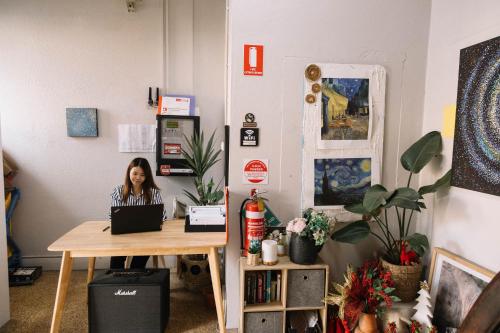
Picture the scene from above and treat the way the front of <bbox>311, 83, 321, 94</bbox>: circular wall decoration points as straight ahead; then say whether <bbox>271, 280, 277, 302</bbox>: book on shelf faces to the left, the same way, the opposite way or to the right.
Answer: the same way

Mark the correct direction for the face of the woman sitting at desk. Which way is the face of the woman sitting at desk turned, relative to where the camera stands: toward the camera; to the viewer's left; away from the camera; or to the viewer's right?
toward the camera

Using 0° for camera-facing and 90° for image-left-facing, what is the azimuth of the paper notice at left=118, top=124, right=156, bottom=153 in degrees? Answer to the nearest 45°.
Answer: approximately 0°

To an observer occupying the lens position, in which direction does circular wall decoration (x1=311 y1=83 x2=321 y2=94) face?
facing the viewer

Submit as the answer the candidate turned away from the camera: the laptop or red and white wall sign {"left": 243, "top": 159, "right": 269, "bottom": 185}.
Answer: the laptop

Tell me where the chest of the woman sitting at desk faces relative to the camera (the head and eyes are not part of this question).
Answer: toward the camera

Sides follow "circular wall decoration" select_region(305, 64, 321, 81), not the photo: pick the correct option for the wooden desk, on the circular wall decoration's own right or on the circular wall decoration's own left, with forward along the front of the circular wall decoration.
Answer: on the circular wall decoration's own right

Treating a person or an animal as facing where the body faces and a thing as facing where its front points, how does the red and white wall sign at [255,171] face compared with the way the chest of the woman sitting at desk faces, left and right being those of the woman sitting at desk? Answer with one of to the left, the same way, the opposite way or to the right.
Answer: the same way

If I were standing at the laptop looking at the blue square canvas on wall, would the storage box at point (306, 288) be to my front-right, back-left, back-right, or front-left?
back-right

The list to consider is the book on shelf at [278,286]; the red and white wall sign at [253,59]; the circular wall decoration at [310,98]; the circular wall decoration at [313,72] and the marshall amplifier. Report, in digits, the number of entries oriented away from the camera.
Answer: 0

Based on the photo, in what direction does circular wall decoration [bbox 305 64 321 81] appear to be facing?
toward the camera

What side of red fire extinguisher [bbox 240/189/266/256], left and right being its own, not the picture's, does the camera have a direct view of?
front

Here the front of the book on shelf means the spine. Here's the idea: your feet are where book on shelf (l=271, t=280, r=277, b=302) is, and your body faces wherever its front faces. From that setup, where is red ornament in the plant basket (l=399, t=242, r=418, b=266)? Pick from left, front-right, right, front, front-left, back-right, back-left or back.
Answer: left

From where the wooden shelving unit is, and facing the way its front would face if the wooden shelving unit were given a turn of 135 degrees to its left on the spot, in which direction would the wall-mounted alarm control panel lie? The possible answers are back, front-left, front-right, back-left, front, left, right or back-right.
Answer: left

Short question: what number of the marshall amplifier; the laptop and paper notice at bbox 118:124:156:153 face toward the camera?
2

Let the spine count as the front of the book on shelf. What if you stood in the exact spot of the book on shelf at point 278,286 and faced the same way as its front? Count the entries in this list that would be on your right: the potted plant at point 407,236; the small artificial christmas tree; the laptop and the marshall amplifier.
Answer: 2

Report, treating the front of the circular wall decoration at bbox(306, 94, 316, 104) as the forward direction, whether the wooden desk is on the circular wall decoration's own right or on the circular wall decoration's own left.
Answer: on the circular wall decoration's own right

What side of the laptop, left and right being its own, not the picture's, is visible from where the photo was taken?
back
